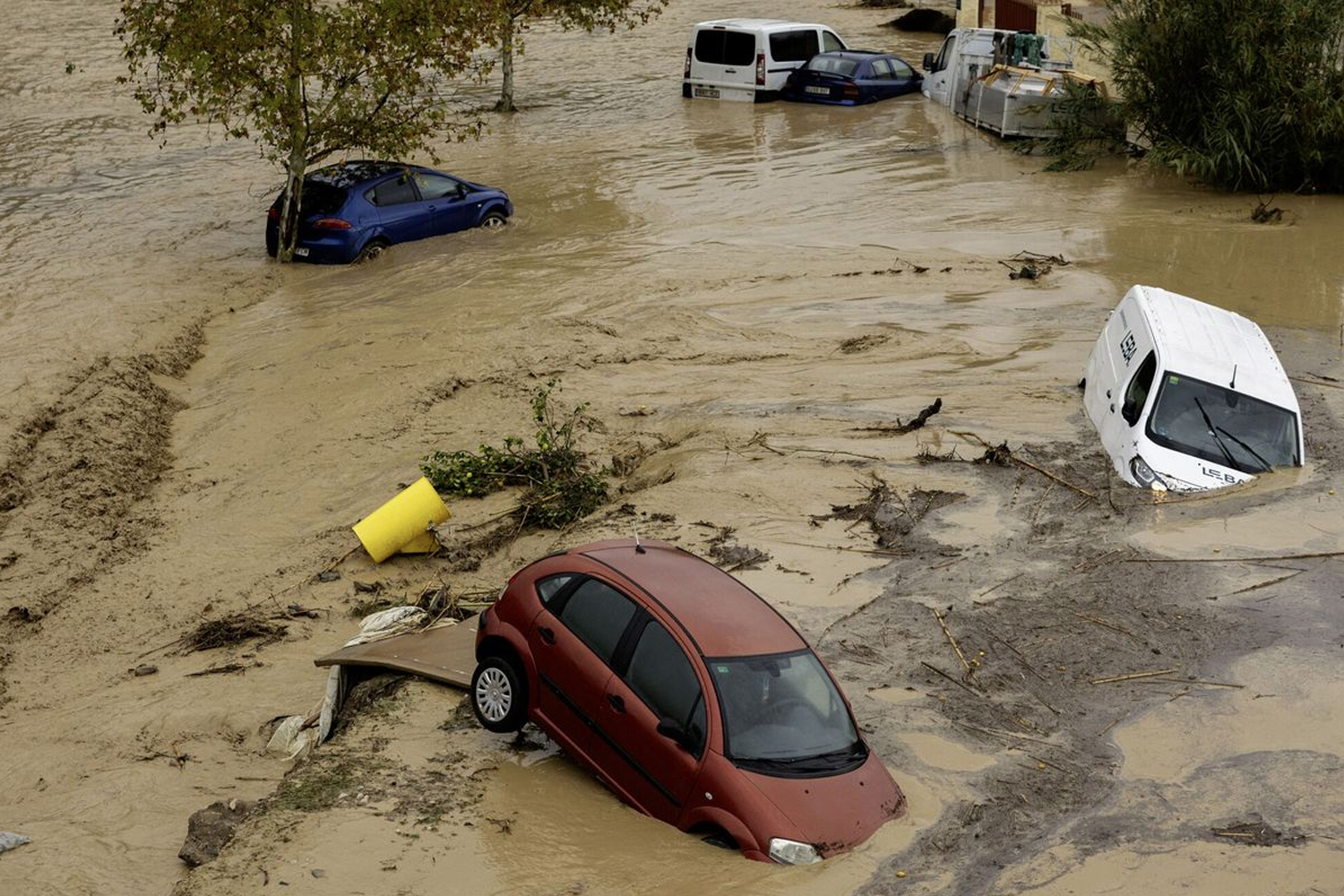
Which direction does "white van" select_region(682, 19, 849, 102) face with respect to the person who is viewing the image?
facing away from the viewer and to the right of the viewer

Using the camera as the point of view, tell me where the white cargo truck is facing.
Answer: facing away from the viewer and to the left of the viewer

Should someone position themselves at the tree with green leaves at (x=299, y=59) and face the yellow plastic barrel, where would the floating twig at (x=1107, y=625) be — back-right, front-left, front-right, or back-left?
front-left

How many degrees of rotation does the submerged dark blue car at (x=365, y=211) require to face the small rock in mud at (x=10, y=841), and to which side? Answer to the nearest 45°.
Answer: approximately 135° to its right

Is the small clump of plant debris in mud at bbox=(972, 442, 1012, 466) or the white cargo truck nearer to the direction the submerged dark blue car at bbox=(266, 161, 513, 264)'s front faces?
the white cargo truck

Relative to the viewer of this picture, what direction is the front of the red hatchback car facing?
facing the viewer and to the right of the viewer

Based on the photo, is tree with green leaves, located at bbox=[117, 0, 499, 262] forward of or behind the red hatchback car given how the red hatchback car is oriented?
behind

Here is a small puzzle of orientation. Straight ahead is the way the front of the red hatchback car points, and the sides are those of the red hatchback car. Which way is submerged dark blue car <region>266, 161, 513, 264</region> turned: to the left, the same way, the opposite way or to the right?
to the left

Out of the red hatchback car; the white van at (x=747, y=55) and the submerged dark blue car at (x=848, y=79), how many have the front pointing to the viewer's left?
0

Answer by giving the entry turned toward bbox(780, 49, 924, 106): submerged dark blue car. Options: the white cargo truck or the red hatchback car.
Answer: the white cargo truck

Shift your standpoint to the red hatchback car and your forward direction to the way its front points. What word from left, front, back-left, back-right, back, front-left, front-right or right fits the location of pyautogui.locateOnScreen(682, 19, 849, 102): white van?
back-left

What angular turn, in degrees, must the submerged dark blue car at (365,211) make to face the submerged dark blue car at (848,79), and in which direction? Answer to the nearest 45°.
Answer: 0° — it already faces it

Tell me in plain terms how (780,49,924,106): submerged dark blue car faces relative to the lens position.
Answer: facing away from the viewer and to the right of the viewer

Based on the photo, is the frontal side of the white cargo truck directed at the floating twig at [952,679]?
no

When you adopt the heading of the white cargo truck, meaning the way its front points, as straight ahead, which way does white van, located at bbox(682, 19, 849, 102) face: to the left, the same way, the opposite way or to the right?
to the right

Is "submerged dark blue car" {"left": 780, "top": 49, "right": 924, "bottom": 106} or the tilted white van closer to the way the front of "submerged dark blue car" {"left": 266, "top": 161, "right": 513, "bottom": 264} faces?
the submerged dark blue car

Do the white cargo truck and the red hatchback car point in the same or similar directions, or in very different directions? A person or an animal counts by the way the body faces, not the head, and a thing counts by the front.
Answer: very different directions

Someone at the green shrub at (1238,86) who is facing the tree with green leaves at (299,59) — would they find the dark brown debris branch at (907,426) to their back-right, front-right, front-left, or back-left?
front-left

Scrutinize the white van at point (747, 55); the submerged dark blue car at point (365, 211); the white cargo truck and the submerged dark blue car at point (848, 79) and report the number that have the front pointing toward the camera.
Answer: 0
